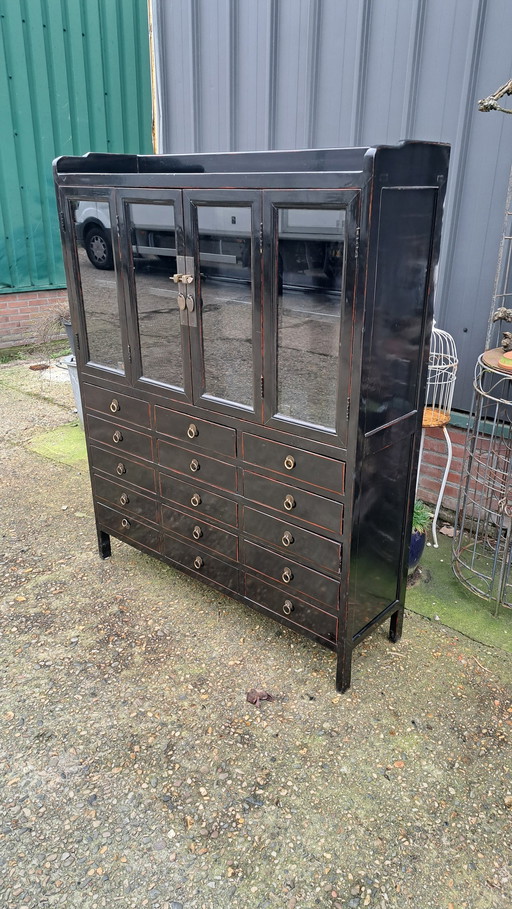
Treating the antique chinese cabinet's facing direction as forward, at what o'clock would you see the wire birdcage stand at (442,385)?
The wire birdcage stand is roughly at 6 o'clock from the antique chinese cabinet.

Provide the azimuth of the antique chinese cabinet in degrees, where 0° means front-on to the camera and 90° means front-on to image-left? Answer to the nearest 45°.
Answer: approximately 45°
